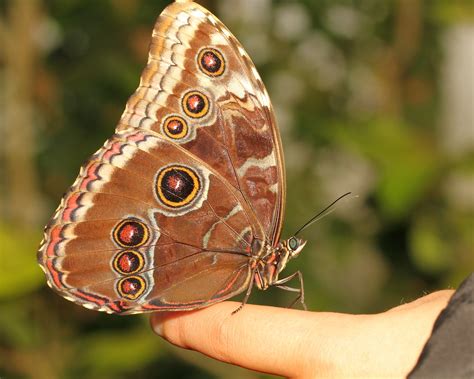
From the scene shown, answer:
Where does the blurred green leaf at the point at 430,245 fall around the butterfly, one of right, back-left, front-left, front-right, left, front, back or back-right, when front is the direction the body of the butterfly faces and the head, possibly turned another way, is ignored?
front-left

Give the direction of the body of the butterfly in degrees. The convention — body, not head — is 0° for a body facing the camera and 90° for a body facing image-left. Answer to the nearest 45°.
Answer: approximately 270°

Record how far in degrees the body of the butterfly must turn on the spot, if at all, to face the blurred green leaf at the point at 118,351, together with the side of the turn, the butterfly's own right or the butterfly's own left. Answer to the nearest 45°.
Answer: approximately 90° to the butterfly's own left

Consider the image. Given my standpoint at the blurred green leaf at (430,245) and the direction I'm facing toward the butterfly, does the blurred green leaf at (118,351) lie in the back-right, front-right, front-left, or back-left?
front-right

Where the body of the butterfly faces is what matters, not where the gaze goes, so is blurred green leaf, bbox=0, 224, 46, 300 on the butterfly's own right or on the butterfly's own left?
on the butterfly's own left

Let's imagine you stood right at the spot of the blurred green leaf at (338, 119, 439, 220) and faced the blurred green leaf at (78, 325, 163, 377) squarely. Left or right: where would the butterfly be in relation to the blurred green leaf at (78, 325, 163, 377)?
left

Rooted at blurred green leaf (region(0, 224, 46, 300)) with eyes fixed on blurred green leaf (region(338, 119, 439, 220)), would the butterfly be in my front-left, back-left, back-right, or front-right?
front-right
